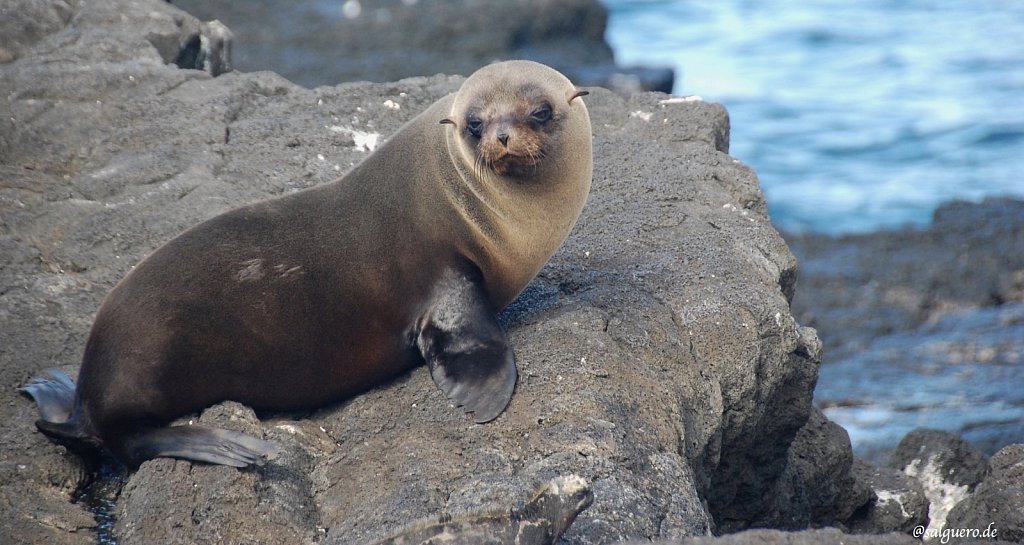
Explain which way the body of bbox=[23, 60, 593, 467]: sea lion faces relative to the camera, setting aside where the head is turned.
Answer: to the viewer's right
